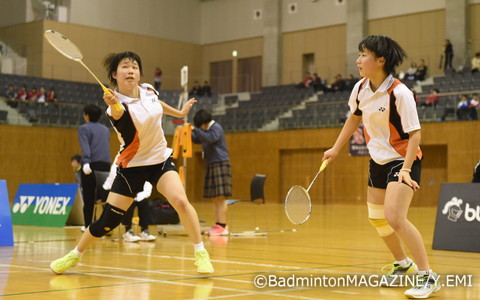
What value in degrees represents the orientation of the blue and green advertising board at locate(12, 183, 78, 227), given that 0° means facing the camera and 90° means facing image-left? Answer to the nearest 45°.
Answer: approximately 0°

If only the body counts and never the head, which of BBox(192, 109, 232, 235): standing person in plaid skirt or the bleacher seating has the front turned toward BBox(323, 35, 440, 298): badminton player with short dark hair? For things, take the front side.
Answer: the bleacher seating

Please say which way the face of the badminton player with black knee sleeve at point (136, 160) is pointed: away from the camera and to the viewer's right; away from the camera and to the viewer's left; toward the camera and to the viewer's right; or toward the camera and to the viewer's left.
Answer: toward the camera and to the viewer's right

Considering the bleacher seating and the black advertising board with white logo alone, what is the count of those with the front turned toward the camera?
2

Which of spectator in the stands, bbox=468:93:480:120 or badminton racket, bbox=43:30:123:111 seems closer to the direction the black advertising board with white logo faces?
the badminton racket

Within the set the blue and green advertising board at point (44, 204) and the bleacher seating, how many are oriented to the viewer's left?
0
